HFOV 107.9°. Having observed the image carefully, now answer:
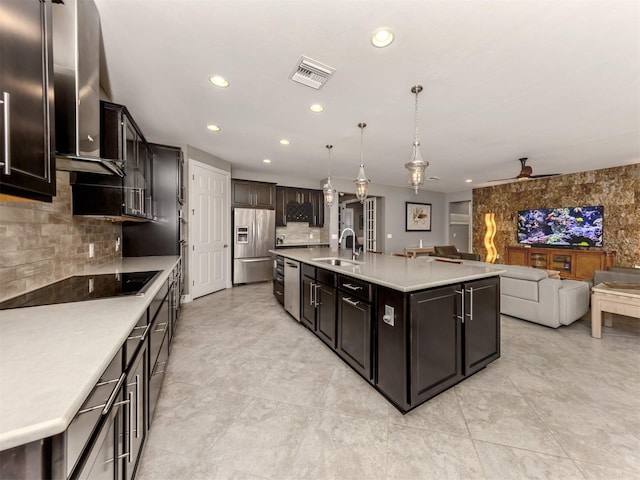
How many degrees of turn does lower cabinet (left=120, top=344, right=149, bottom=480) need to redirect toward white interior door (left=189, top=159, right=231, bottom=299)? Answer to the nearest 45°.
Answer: approximately 90° to its left

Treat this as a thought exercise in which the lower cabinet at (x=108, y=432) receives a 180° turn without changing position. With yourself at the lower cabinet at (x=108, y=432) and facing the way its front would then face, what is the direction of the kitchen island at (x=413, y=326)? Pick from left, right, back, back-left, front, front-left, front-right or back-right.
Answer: back

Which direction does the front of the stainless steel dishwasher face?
to the viewer's left

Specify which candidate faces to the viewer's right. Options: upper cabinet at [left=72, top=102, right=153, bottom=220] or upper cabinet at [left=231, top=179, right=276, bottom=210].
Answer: upper cabinet at [left=72, top=102, right=153, bottom=220]

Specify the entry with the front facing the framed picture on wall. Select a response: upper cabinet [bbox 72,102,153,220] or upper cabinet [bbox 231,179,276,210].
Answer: upper cabinet [bbox 72,102,153,220]

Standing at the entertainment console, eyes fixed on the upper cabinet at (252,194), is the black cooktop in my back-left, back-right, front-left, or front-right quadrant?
front-left

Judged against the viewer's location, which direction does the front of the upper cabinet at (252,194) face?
facing the viewer

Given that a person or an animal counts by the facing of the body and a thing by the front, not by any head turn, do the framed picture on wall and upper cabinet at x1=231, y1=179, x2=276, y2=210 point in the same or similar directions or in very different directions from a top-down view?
same or similar directions

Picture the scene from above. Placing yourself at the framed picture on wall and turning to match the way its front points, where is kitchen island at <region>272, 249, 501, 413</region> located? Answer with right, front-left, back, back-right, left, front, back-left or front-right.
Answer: front-right

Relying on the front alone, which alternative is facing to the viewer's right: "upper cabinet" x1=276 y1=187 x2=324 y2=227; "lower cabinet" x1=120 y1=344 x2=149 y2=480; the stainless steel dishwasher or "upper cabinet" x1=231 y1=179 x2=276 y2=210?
the lower cabinet

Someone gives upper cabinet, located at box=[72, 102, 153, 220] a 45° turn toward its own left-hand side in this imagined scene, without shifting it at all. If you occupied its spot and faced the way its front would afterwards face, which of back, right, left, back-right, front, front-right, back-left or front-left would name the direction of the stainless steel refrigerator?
front

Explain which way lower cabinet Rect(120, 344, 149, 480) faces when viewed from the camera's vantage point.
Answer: facing to the right of the viewer

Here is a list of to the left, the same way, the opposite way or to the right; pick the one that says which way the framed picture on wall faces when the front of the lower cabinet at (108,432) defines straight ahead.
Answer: to the right

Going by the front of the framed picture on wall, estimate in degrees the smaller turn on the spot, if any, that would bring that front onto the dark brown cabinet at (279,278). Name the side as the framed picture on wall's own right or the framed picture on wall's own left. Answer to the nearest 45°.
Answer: approximately 45° to the framed picture on wall's own right

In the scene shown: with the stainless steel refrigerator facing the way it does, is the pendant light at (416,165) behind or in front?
in front

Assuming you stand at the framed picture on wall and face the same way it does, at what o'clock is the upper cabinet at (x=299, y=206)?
The upper cabinet is roughly at 3 o'clock from the framed picture on wall.

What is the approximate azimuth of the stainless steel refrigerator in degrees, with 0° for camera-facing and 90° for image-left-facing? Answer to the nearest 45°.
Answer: approximately 0°

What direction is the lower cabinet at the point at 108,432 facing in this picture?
to the viewer's right

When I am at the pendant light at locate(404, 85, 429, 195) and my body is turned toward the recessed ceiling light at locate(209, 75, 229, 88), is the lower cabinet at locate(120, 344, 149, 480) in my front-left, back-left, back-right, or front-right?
front-left

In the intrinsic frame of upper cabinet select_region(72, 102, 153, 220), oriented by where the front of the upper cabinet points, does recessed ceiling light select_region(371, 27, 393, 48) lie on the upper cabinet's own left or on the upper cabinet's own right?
on the upper cabinet's own right
